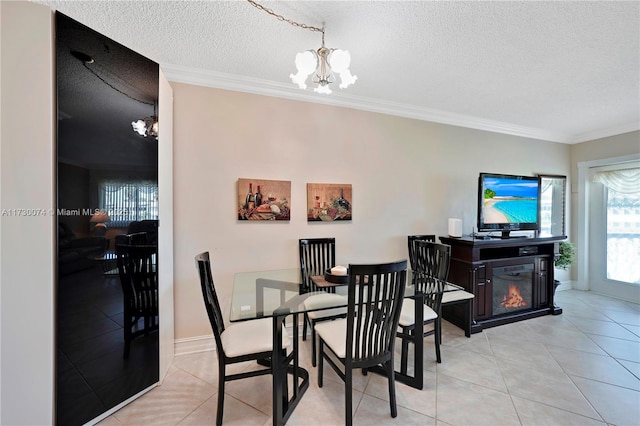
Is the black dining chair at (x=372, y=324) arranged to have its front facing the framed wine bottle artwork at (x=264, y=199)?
yes

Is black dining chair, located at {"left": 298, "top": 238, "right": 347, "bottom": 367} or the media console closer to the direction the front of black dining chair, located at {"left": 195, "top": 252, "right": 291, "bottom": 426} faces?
the media console

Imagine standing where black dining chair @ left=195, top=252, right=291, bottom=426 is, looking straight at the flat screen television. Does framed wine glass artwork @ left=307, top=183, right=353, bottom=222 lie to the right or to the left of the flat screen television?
left

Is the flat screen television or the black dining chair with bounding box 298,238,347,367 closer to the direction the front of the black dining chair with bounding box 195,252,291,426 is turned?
the flat screen television

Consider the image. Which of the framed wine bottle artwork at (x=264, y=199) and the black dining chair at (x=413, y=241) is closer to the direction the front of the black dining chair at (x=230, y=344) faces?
the black dining chair

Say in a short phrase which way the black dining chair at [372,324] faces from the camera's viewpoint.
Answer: facing away from the viewer and to the left of the viewer

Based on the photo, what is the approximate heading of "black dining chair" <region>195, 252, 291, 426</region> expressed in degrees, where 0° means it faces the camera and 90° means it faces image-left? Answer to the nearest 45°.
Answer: approximately 270°

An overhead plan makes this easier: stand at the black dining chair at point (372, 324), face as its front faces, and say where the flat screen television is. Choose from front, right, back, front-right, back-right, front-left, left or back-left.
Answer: right

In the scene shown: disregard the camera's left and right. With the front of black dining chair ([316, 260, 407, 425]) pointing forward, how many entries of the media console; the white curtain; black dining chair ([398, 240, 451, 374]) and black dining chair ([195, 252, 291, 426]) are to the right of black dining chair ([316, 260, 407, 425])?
3

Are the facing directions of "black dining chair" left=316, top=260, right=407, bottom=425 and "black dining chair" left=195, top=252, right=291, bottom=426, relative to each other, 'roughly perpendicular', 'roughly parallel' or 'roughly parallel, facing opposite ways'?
roughly perpendicular

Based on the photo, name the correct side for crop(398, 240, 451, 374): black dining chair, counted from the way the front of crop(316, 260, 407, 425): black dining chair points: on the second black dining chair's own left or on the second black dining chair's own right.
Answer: on the second black dining chair's own right

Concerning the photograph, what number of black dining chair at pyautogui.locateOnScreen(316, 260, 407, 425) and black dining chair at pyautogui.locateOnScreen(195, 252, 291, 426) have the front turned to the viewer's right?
1

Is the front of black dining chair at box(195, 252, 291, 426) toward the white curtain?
yes
